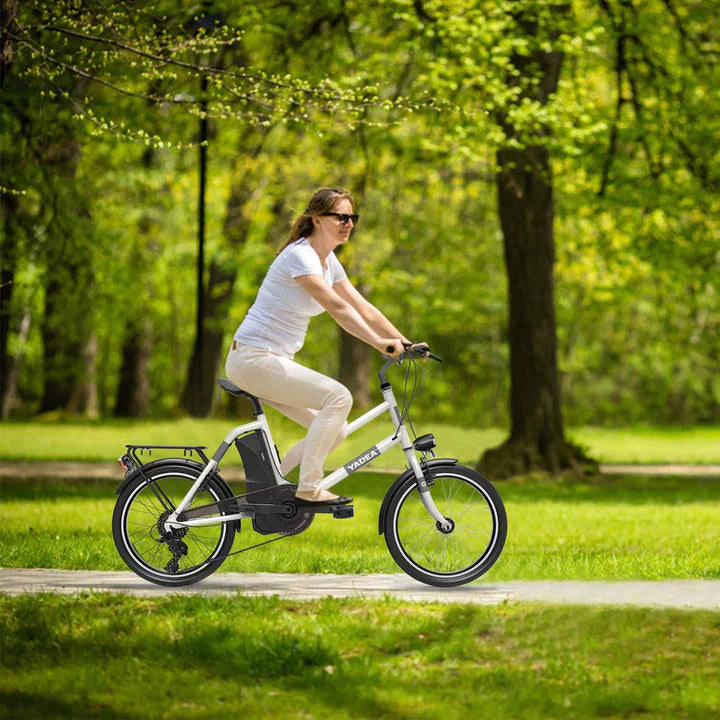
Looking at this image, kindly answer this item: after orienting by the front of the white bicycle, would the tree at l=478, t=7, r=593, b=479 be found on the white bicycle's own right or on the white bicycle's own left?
on the white bicycle's own left

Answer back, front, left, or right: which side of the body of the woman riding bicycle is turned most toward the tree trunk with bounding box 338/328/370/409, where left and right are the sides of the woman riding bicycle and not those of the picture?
left

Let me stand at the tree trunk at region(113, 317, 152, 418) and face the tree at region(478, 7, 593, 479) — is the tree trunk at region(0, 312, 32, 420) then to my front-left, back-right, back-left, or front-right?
back-right

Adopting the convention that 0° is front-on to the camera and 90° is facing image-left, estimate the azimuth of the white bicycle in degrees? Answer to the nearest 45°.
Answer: approximately 270°

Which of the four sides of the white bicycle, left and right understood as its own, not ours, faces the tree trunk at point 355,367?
left

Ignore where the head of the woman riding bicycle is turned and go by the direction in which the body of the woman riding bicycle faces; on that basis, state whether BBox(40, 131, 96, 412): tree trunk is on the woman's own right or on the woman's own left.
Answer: on the woman's own left

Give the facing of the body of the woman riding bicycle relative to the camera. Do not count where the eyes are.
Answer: to the viewer's right

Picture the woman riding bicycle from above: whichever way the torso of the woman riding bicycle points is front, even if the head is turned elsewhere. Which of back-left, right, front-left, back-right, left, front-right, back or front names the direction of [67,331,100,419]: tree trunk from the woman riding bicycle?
left

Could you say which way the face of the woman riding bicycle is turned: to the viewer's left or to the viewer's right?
to the viewer's right
